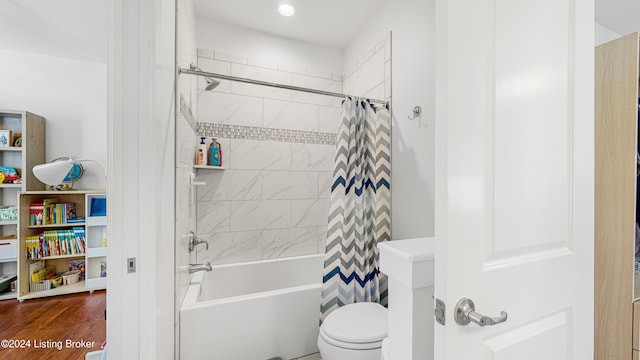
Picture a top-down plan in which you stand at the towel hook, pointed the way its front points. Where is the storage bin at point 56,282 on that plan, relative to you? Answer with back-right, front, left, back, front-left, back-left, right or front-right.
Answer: front-right

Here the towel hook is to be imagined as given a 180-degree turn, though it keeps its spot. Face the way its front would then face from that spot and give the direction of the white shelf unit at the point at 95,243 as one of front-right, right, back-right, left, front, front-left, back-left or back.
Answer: back-left

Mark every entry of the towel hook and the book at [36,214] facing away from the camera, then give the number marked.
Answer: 0

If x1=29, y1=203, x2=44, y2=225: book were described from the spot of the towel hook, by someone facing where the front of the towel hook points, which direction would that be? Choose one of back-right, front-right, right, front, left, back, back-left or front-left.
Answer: front-right

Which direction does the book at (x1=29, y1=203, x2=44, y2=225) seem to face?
toward the camera

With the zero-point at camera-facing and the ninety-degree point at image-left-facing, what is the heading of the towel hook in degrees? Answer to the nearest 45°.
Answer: approximately 45°

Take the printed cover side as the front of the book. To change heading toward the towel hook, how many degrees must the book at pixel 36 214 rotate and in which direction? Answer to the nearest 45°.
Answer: approximately 45° to its left
